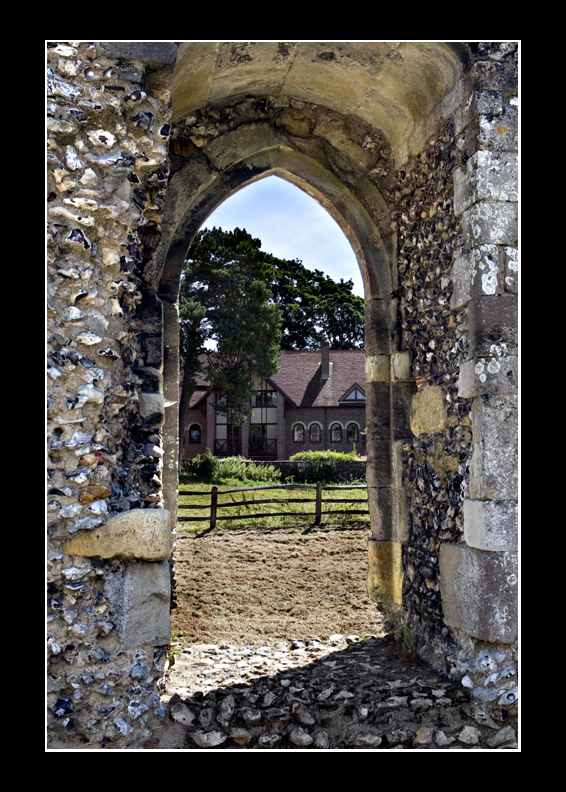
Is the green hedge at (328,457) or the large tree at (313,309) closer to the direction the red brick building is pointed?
the green hedge

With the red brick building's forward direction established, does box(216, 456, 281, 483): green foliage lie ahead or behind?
ahead

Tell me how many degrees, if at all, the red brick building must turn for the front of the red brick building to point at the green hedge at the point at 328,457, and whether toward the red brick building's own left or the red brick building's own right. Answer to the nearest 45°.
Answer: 0° — it already faces it

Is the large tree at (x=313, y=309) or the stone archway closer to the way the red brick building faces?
the stone archway

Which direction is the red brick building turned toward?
toward the camera

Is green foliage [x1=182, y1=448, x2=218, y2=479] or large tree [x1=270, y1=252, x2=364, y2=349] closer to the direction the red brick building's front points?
the green foliage

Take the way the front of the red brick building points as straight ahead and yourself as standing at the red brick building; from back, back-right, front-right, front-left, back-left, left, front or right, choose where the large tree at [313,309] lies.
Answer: back

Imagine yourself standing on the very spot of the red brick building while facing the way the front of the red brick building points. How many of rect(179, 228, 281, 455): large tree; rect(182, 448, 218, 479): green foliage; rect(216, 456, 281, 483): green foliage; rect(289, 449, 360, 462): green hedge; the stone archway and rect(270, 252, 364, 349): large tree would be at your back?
1

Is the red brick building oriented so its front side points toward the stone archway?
yes

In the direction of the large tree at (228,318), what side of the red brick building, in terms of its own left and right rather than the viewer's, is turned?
front

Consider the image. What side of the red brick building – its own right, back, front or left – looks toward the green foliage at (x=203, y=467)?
front
